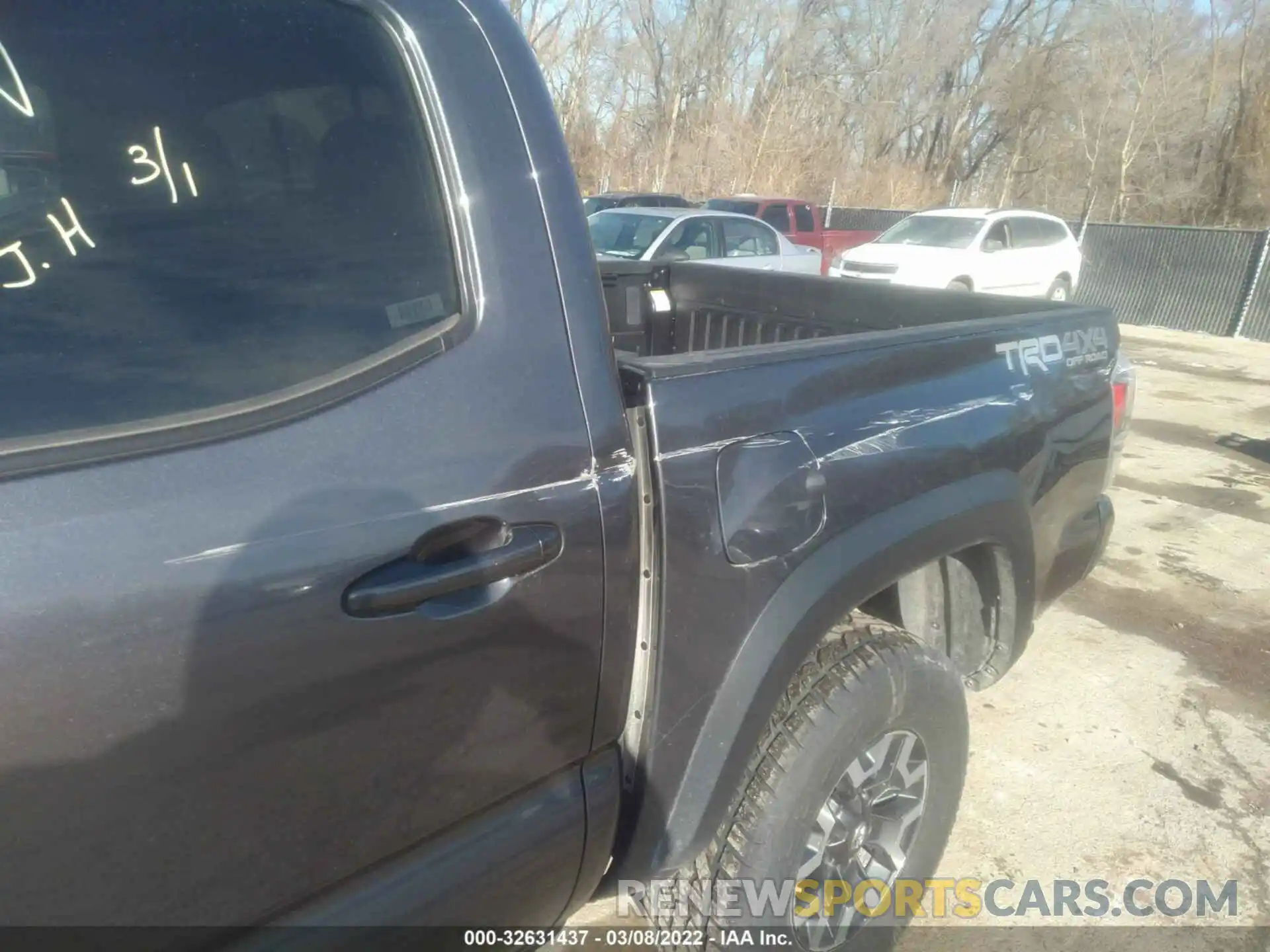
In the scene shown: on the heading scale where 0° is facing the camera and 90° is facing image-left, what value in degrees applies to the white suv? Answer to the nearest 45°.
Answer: approximately 45°

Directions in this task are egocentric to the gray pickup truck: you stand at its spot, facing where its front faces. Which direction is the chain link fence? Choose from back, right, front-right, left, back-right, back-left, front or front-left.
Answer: back

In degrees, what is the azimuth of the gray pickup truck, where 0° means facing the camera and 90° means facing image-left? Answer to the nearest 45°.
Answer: approximately 45°

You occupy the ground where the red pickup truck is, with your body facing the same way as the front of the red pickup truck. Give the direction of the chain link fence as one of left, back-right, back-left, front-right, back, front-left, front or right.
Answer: back-left

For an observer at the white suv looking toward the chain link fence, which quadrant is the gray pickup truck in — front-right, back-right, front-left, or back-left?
back-right

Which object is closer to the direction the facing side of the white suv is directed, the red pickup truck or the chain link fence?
the red pickup truck

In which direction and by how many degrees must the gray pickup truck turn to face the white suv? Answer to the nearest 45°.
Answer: approximately 180°

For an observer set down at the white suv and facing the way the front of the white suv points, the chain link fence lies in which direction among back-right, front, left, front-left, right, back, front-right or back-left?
back

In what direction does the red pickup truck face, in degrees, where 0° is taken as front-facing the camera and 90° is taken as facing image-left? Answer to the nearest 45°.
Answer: approximately 45°

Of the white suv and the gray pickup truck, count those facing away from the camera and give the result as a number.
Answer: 0

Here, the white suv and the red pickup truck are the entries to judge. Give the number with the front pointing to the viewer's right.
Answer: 0

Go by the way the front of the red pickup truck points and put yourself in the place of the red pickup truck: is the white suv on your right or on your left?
on your left

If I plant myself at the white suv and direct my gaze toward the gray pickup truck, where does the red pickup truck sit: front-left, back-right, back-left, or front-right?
back-right

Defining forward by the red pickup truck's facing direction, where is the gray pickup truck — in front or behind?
in front
